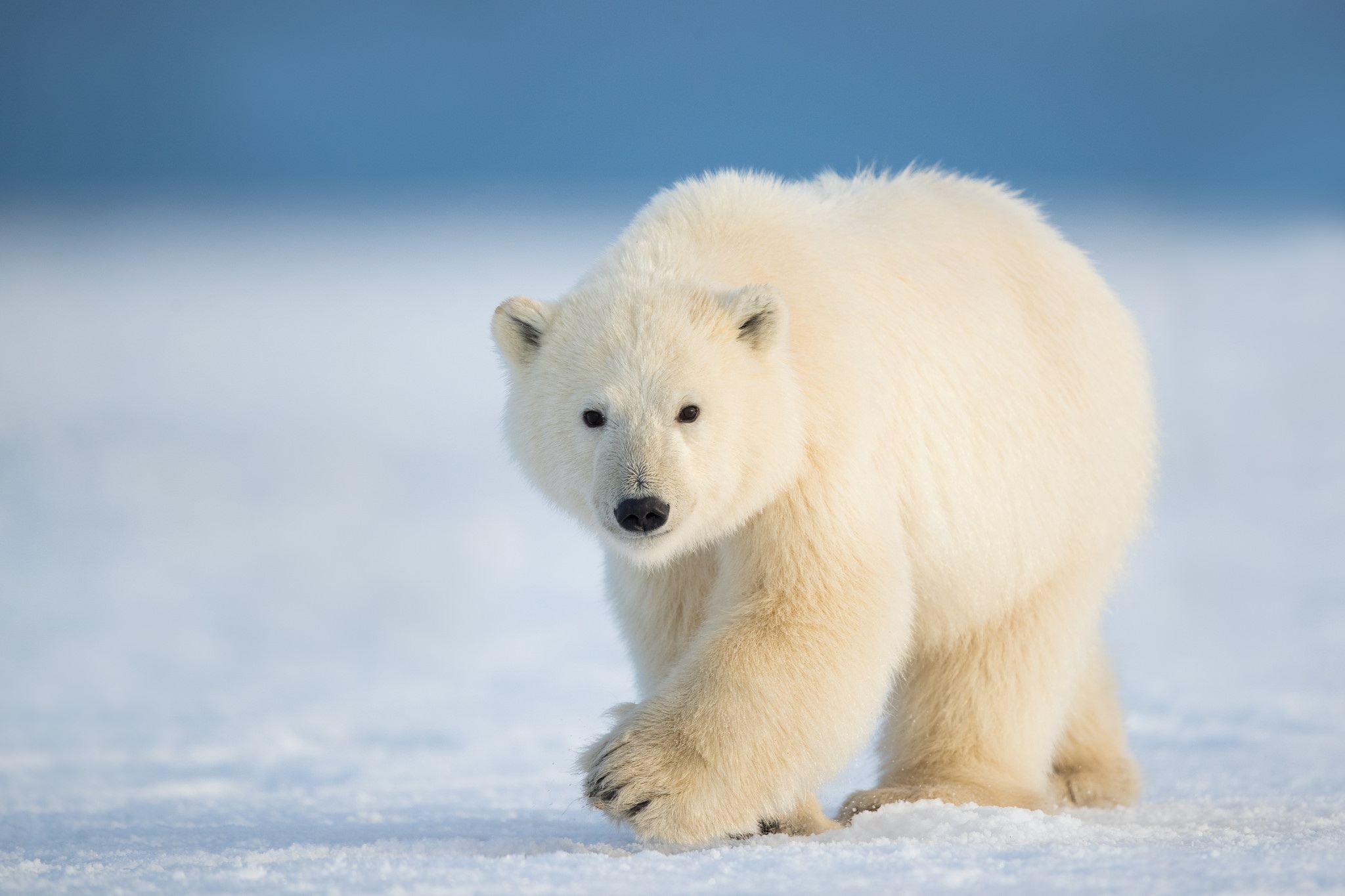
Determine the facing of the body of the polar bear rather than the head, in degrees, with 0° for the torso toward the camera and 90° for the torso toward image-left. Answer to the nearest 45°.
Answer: approximately 45°
